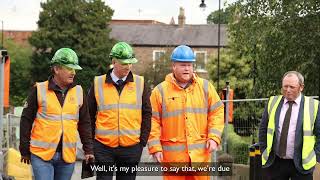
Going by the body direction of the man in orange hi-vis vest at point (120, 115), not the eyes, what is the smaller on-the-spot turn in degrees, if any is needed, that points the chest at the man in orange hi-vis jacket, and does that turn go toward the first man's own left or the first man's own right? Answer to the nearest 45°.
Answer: approximately 45° to the first man's own left

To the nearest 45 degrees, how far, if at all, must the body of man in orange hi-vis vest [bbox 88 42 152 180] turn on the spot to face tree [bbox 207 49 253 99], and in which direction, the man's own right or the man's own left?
approximately 180°

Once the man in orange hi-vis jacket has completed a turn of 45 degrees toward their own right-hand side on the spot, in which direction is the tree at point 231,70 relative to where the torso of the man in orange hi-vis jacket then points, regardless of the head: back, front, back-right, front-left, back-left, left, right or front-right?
back-right

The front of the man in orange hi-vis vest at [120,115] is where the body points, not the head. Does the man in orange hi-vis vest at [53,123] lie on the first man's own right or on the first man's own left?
on the first man's own right

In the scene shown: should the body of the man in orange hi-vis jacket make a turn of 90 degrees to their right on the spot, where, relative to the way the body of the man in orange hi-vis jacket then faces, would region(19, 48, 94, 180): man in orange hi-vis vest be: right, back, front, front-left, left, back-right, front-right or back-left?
front

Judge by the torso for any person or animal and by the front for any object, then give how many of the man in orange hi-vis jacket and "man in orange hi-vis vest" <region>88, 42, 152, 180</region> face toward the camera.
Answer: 2

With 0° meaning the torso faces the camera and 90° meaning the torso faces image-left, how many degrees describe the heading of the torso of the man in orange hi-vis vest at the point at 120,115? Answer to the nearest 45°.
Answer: approximately 0°

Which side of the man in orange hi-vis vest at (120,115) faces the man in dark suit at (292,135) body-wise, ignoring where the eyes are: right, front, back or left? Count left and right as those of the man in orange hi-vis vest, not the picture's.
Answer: left
